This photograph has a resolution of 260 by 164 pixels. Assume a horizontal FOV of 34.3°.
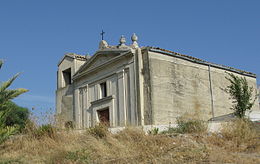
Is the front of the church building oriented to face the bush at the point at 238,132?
no

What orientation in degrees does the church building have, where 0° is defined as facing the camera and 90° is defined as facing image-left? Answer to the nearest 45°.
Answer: approximately 45°

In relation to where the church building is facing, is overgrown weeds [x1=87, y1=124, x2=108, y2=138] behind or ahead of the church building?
ahead

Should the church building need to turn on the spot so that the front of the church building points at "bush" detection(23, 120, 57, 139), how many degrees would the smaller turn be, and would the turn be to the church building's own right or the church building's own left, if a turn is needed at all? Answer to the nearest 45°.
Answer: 0° — it already faces it
